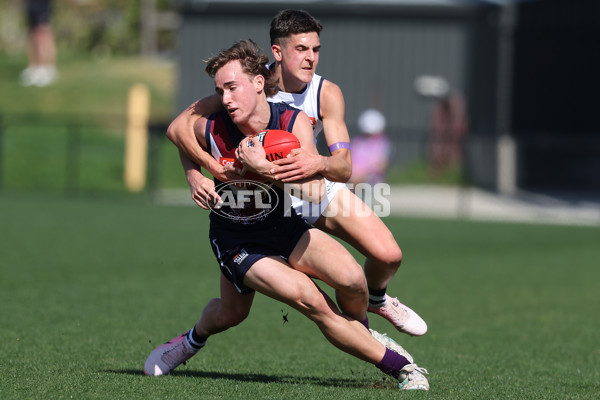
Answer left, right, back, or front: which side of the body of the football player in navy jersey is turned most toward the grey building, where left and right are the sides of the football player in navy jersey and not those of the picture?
back

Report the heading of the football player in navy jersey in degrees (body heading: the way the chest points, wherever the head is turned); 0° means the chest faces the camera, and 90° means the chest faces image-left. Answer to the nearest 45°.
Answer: approximately 0°
